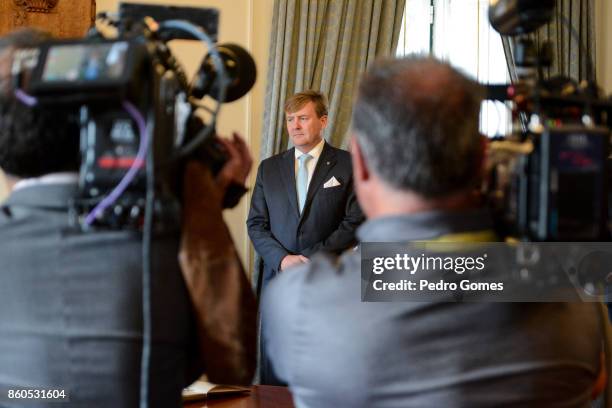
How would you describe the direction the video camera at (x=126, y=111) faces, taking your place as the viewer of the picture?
facing away from the viewer and to the right of the viewer

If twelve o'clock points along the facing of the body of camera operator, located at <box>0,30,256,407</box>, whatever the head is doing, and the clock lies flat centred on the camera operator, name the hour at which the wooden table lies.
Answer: The wooden table is roughly at 1 o'clock from the camera operator.

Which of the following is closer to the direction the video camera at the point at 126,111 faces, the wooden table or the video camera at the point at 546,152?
the wooden table

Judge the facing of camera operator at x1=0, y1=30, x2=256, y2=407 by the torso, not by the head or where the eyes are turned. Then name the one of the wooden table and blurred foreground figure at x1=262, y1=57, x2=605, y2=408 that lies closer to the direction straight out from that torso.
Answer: the wooden table

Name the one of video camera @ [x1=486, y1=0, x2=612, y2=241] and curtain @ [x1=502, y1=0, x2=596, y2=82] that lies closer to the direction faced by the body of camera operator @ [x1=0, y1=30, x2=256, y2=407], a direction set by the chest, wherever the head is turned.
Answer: the curtain

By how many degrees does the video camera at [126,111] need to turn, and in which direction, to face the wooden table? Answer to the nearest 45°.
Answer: approximately 45° to its left

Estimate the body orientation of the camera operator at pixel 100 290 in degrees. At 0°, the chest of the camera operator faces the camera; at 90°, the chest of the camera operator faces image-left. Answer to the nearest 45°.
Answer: approximately 180°

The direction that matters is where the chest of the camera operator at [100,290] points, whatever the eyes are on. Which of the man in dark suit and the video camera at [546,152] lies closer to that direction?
the man in dark suit
